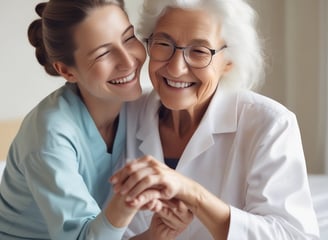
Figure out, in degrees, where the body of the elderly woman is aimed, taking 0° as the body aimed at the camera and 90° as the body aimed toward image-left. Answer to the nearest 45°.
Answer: approximately 45°
